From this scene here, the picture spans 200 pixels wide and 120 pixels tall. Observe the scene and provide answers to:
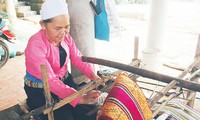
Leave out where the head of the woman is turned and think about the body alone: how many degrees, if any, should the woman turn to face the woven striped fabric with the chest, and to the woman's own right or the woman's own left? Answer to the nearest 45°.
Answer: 0° — they already face it

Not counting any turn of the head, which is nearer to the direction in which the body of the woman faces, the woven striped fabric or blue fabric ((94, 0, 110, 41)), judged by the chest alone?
the woven striped fabric

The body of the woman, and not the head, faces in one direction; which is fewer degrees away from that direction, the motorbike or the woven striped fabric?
the woven striped fabric

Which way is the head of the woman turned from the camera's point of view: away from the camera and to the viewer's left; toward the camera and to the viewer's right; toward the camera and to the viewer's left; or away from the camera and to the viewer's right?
toward the camera and to the viewer's right

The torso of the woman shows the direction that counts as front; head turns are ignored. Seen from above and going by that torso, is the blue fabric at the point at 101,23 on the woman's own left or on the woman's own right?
on the woman's own left

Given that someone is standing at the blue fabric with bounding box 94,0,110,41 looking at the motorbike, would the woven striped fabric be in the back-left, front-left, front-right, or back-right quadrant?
back-left

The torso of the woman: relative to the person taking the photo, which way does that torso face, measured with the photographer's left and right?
facing the viewer and to the right of the viewer

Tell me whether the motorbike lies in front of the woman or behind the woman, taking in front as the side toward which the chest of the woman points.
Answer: behind
